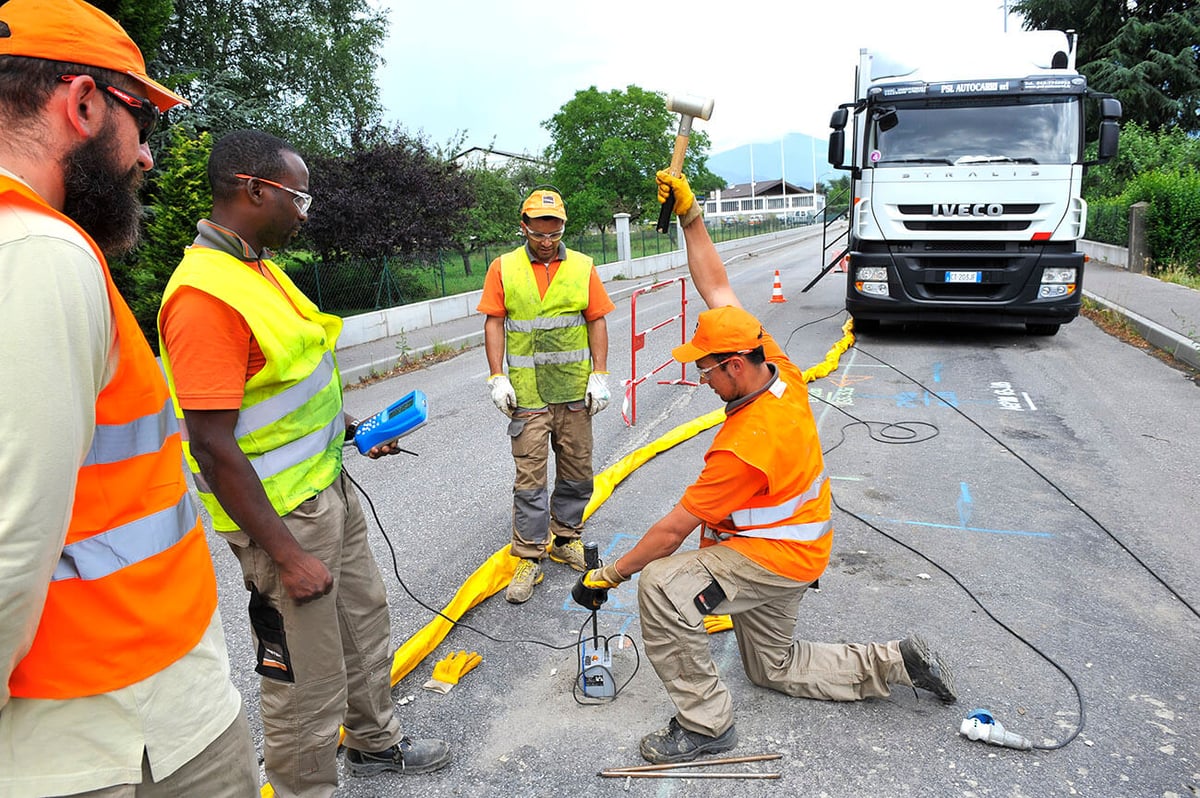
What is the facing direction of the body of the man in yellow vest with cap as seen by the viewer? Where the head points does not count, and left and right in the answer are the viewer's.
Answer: facing the viewer

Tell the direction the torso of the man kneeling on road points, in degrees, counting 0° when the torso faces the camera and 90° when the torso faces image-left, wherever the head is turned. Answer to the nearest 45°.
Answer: approximately 90°

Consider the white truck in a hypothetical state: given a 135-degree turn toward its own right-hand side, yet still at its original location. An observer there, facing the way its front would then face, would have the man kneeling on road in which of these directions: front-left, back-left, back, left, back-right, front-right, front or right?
back-left

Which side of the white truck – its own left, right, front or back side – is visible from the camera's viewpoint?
front

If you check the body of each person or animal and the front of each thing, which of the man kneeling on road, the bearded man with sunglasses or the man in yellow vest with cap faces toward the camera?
the man in yellow vest with cap

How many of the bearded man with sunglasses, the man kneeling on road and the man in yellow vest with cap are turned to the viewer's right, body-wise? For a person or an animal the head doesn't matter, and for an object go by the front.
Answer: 1

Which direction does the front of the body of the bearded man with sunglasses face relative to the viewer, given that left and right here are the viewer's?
facing to the right of the viewer

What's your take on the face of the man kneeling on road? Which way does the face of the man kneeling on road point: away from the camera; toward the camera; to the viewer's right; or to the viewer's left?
to the viewer's left

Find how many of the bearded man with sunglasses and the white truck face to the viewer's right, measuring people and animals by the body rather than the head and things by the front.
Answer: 1

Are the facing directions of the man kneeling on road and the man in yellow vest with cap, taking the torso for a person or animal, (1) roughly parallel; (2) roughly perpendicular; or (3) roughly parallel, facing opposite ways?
roughly perpendicular
